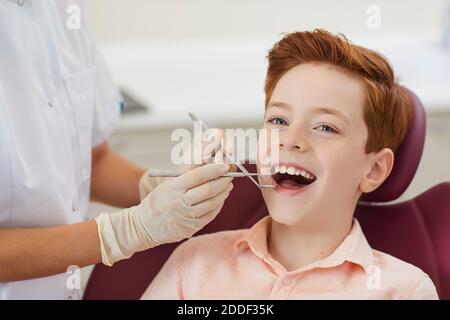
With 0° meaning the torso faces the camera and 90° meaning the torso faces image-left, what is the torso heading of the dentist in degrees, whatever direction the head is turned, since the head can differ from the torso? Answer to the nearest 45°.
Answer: approximately 315°

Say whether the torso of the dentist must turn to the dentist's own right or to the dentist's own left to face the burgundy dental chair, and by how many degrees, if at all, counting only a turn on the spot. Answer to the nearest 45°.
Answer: approximately 45° to the dentist's own left
